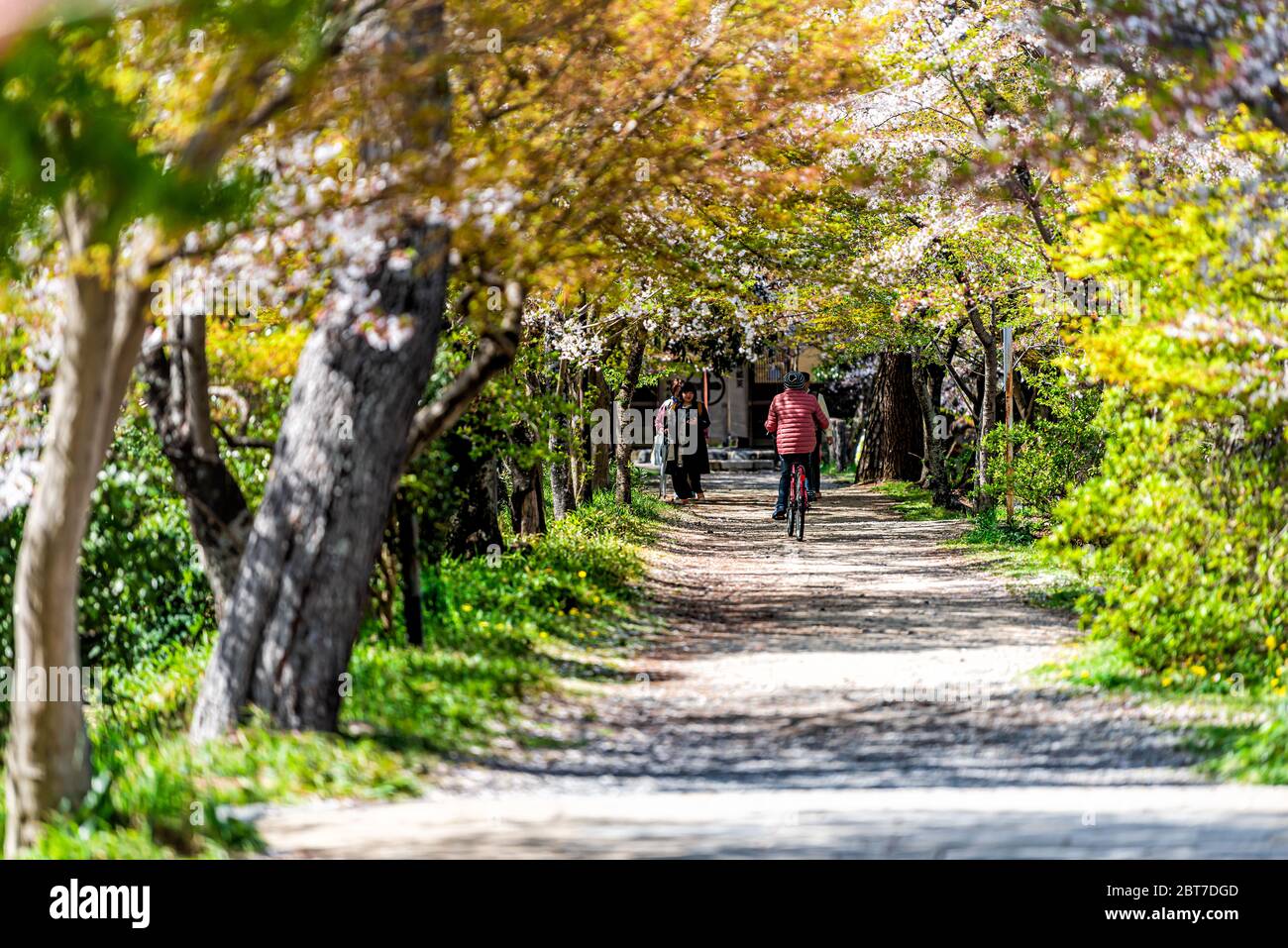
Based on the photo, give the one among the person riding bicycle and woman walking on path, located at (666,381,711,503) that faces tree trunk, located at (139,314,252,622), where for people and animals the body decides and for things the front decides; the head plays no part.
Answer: the woman walking on path

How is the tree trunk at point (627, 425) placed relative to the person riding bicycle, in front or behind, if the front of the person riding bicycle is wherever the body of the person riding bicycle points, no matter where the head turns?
in front

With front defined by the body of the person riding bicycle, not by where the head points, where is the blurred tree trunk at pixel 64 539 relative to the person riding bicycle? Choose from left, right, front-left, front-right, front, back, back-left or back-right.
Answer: back

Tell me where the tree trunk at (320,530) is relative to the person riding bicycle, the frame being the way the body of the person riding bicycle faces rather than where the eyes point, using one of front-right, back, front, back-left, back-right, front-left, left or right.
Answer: back

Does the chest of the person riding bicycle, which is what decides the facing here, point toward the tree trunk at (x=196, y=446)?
no

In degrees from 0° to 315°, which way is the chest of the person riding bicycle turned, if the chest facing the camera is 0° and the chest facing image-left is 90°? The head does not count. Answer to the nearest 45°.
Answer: approximately 180°

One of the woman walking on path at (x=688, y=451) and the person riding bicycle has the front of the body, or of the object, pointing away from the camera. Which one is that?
the person riding bicycle

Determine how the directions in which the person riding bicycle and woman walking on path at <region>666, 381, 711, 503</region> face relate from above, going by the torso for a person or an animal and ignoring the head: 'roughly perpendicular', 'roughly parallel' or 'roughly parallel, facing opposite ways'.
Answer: roughly parallel, facing opposite ways

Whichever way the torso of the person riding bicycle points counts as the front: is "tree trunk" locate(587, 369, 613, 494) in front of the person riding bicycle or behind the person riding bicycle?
in front

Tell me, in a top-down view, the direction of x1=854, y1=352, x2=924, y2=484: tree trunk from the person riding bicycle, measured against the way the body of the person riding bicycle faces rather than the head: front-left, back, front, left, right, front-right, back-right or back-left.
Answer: front

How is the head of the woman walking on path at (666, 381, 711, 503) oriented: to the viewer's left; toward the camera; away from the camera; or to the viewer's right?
toward the camera

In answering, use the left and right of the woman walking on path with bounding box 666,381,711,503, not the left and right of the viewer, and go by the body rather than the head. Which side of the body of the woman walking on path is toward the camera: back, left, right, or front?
front

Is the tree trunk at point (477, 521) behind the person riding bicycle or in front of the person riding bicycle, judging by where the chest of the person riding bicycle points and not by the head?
behind

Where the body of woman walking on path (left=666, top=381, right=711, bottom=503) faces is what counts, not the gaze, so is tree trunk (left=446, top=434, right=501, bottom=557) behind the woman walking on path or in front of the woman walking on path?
in front

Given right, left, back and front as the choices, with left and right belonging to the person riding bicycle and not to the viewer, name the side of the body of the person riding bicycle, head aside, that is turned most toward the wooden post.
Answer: right

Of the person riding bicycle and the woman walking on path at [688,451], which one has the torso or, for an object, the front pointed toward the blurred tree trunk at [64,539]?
the woman walking on path
